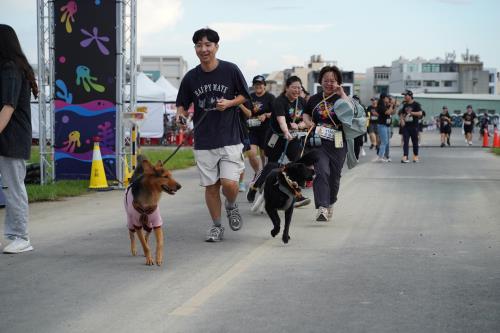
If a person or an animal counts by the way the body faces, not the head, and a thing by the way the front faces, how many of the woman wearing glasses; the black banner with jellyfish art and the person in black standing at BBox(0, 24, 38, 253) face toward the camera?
2

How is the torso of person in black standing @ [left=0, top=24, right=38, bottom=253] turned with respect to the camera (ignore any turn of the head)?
to the viewer's left

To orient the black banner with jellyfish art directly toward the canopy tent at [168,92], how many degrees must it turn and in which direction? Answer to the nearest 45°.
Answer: approximately 180°

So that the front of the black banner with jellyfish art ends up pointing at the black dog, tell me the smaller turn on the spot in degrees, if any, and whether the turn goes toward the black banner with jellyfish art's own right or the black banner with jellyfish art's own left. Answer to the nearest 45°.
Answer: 0° — it already faces it

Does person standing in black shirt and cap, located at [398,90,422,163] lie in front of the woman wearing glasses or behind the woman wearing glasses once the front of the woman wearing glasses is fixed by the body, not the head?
behind

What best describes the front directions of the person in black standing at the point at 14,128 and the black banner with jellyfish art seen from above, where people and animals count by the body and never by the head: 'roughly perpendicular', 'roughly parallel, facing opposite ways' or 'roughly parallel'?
roughly perpendicular

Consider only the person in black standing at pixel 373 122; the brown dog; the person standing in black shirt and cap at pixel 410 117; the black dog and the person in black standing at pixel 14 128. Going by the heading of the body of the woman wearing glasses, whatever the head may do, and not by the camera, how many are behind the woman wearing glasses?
2

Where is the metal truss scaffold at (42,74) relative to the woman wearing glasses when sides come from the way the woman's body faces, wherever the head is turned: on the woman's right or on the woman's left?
on the woman's right

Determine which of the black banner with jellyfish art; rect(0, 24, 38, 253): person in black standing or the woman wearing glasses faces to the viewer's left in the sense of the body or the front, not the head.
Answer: the person in black standing

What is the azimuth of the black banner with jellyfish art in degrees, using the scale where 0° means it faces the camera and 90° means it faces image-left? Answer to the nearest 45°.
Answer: approximately 0°
